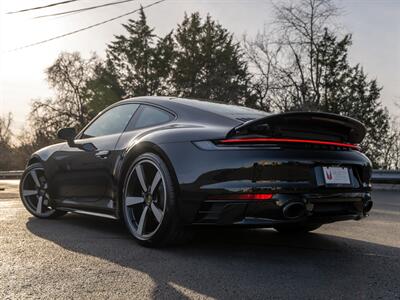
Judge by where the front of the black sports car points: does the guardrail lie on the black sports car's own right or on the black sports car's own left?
on the black sports car's own right

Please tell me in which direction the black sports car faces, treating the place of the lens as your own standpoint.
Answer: facing away from the viewer and to the left of the viewer

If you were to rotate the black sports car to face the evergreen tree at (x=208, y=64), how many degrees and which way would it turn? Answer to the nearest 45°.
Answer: approximately 45° to its right
